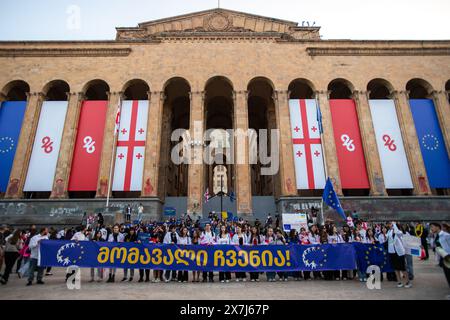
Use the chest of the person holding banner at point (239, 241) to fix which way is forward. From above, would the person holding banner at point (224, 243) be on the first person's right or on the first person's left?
on the first person's right

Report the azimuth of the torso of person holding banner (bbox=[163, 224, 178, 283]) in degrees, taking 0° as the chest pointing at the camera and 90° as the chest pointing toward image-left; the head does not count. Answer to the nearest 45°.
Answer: approximately 0°

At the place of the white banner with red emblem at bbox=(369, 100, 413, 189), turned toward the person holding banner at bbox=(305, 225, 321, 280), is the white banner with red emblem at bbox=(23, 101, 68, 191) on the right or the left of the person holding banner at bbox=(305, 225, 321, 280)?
right

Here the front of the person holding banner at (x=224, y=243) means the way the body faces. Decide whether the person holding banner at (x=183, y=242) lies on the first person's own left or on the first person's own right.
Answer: on the first person's own right

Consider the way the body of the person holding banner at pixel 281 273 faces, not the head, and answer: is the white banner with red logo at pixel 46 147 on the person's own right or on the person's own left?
on the person's own right

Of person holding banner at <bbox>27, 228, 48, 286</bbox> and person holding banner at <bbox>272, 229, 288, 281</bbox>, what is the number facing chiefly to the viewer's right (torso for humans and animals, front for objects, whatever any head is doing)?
1

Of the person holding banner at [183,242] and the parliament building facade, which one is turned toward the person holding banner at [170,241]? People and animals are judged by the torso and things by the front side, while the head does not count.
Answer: the parliament building facade
